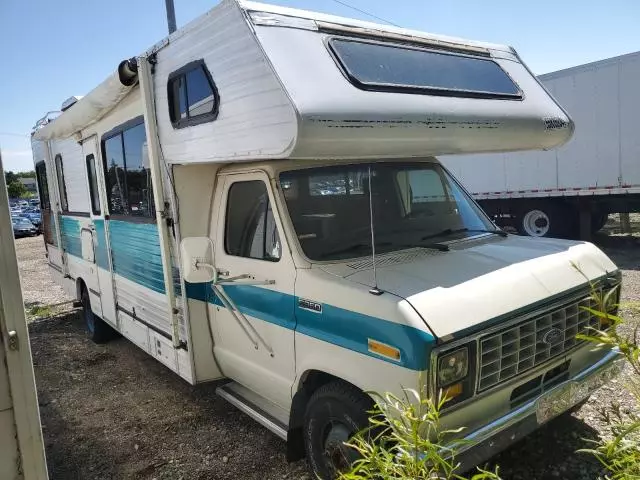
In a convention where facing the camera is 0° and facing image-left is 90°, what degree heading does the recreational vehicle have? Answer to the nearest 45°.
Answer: approximately 315°

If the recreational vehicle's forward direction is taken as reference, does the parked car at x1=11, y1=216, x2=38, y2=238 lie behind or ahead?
behind

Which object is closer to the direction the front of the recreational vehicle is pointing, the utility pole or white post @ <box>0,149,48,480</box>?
the white post

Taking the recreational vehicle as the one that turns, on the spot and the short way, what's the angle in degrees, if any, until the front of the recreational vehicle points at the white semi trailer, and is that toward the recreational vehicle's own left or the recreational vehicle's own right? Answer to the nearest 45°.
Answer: approximately 90° to the recreational vehicle's own left

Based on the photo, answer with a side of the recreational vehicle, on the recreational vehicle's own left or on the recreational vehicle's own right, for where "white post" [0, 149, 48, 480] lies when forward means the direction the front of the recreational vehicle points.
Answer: on the recreational vehicle's own right

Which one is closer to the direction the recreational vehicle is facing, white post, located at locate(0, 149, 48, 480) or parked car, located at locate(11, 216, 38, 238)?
the white post

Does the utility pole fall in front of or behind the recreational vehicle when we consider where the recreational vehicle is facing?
behind
